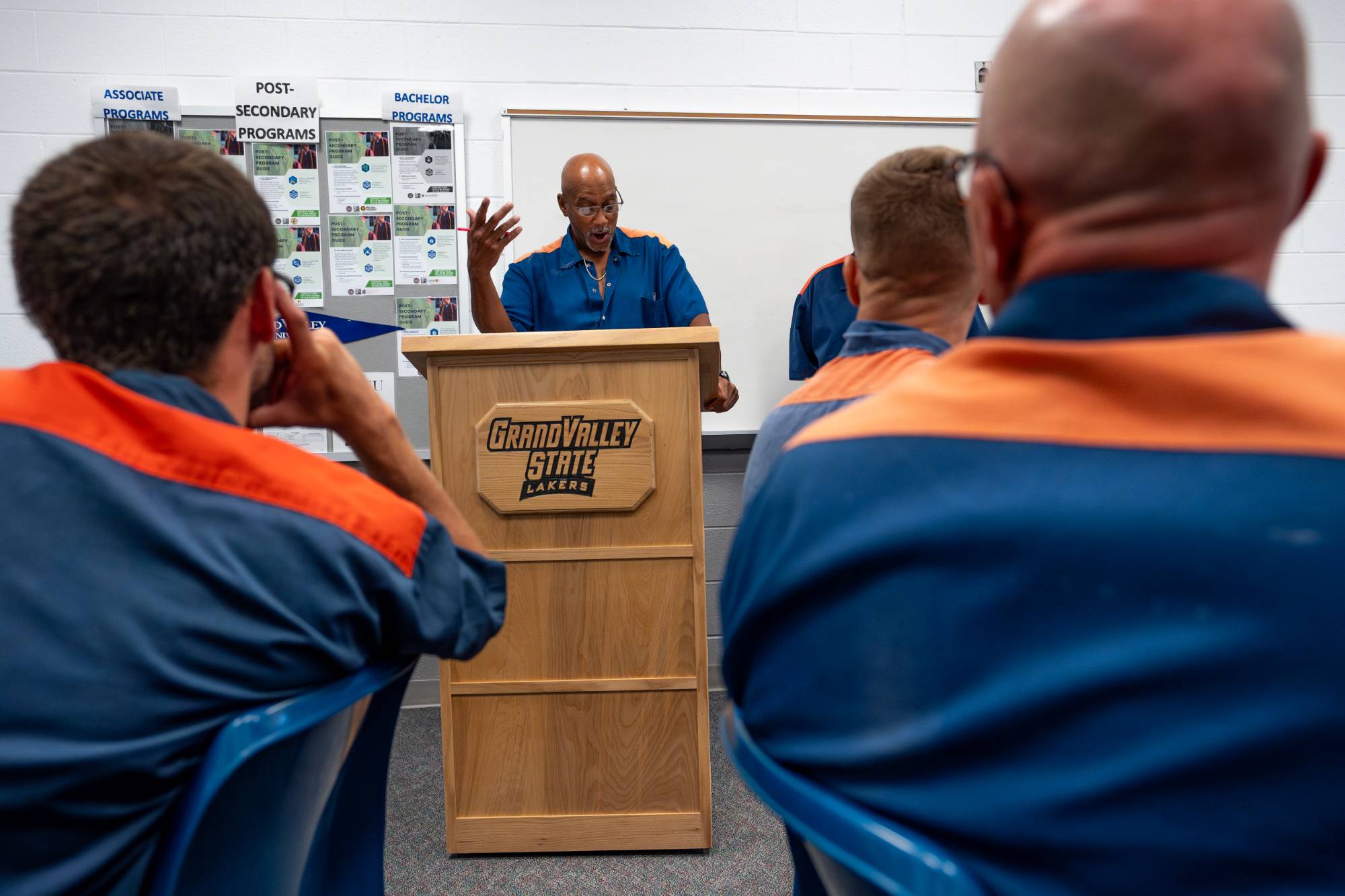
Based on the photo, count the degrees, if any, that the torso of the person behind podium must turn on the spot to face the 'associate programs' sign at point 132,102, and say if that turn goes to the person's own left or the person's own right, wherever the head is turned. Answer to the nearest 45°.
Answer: approximately 90° to the person's own right

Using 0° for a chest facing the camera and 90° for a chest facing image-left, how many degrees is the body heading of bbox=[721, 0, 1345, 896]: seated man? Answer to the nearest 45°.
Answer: approximately 180°

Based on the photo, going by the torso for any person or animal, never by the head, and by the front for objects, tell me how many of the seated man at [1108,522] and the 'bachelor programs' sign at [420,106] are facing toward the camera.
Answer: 1

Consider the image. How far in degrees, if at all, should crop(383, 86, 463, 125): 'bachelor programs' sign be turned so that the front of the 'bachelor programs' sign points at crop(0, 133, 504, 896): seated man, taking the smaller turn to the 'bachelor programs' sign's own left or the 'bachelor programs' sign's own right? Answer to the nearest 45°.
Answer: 0° — it already faces them

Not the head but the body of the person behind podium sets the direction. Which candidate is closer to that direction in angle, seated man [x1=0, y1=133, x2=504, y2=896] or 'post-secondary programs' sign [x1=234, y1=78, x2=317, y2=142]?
the seated man
